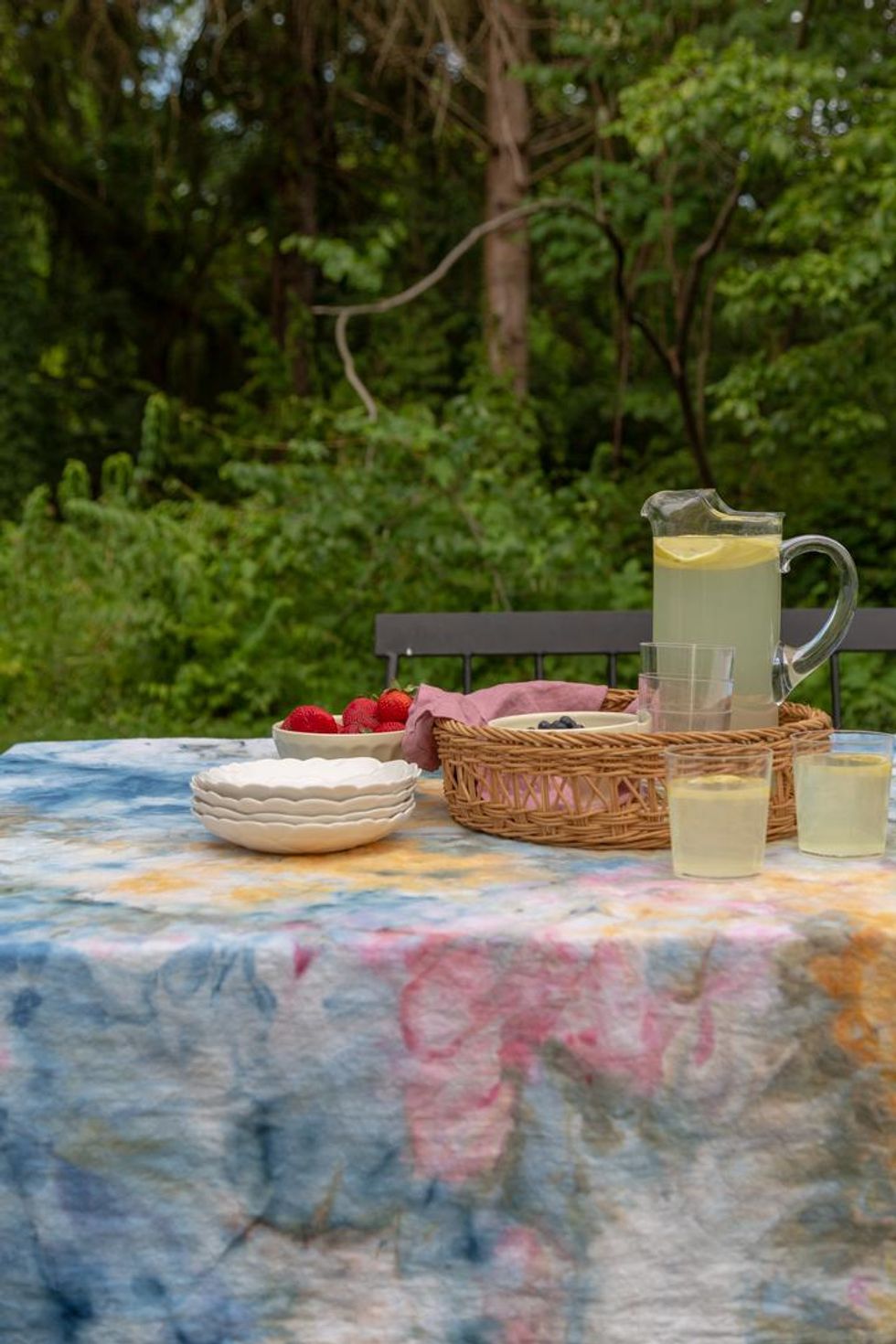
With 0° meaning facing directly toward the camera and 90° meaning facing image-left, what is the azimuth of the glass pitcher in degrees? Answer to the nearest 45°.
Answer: approximately 90°

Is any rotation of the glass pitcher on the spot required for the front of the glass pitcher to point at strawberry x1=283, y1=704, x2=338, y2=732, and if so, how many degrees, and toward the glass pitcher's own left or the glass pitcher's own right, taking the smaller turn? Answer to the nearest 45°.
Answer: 0° — it already faces it

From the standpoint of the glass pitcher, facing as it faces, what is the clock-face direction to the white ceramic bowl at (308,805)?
The white ceramic bowl is roughly at 11 o'clock from the glass pitcher.
